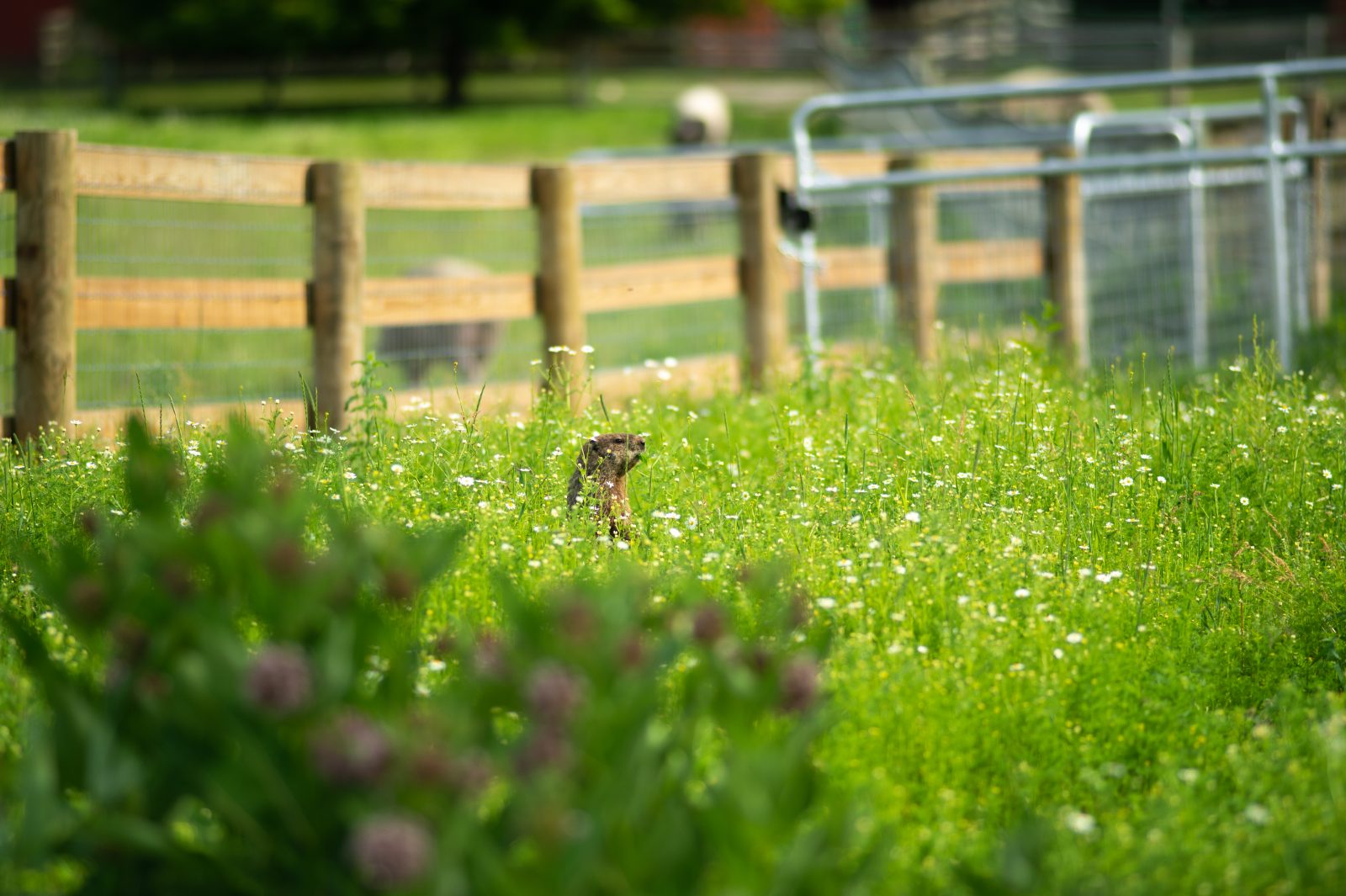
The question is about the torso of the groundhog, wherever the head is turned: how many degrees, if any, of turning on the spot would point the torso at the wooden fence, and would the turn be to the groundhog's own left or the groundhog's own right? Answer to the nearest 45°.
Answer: approximately 90° to the groundhog's own left

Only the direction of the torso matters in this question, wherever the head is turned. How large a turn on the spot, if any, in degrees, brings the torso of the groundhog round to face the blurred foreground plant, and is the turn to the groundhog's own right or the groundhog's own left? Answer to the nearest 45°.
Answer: approximately 90° to the groundhog's own right

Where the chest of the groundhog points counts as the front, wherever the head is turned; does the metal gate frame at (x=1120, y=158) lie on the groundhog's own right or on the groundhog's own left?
on the groundhog's own left

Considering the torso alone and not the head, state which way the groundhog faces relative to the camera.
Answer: to the viewer's right
